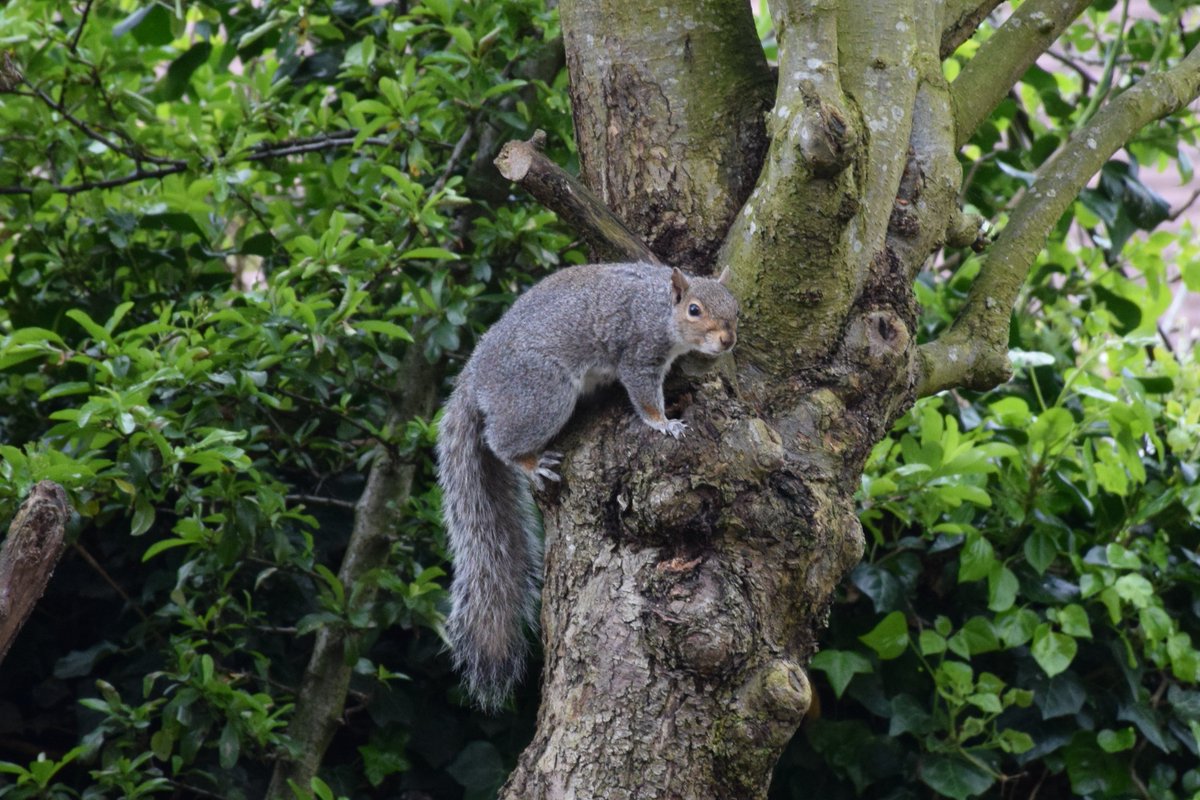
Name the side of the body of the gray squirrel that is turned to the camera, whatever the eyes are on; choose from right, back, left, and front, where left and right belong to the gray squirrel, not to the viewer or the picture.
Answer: right

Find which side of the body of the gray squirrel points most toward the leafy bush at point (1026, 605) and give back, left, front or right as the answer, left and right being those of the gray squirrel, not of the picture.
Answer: front
